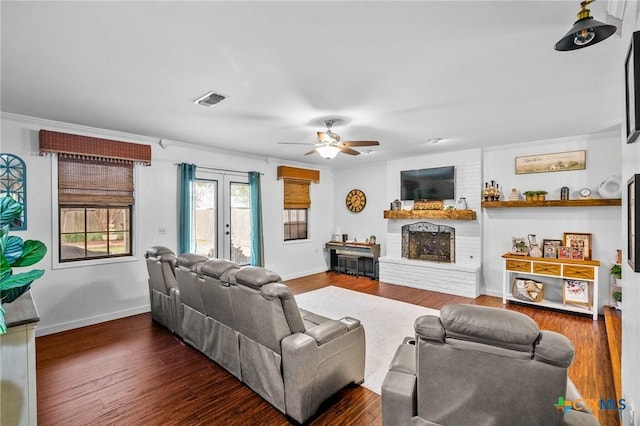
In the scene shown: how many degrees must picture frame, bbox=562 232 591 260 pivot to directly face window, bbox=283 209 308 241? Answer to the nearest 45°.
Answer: approximately 90° to its right

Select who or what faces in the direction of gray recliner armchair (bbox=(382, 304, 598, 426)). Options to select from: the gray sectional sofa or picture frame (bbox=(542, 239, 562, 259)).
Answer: the picture frame

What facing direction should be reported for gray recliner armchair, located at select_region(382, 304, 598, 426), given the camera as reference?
facing away from the viewer

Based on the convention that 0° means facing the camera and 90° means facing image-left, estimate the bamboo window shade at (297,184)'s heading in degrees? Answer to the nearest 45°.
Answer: approximately 315°

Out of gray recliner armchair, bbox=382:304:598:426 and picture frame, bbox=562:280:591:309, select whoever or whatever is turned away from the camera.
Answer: the gray recliner armchair

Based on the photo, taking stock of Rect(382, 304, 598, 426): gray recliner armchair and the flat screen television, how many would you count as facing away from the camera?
1
